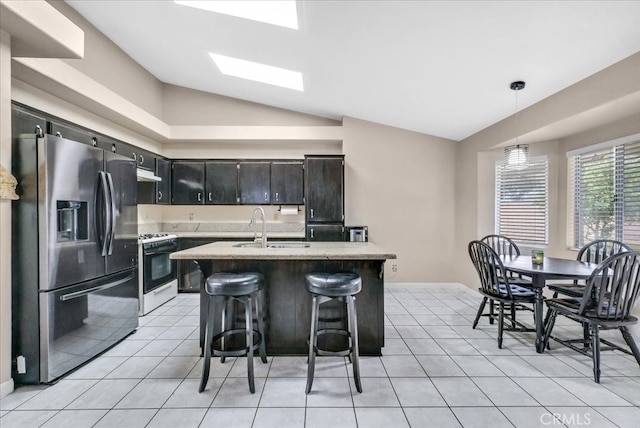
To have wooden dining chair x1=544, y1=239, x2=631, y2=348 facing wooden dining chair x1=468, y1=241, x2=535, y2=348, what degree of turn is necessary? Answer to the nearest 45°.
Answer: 0° — it already faces it

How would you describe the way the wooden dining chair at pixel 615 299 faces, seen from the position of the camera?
facing away from the viewer and to the left of the viewer

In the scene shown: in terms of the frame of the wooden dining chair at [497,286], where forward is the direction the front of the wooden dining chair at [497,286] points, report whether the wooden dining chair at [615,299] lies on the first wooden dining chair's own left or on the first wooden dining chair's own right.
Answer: on the first wooden dining chair's own right

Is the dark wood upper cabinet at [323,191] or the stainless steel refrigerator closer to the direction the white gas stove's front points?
the dark wood upper cabinet

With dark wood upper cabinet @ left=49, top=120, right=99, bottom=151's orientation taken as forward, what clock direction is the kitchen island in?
The kitchen island is roughly at 12 o'clock from the dark wood upper cabinet.

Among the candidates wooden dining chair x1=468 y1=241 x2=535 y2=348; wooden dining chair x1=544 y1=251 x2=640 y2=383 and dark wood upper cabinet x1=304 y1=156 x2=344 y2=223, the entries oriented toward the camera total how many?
1

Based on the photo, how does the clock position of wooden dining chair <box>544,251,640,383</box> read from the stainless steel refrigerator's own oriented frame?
The wooden dining chair is roughly at 12 o'clock from the stainless steel refrigerator.

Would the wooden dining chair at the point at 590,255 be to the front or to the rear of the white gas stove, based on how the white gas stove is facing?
to the front

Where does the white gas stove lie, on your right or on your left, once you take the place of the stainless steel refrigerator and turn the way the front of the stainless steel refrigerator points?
on your left

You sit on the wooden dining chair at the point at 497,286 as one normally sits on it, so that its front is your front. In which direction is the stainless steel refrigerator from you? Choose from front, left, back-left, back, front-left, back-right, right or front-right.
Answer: back

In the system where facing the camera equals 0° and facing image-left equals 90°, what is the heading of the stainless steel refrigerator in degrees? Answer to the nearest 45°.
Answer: approximately 315°
